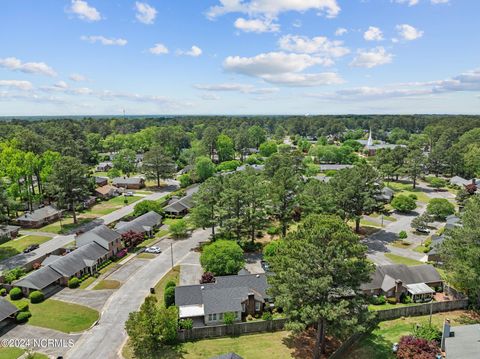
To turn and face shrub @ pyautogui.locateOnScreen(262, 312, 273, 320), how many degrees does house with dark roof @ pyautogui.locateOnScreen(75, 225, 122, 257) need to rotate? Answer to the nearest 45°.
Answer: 0° — it already faces it

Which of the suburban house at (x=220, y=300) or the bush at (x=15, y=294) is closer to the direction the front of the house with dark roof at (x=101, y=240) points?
the suburban house

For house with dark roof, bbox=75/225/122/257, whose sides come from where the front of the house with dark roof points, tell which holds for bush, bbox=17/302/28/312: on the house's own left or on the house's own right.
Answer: on the house's own right

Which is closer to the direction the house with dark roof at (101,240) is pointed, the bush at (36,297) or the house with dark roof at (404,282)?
the house with dark roof

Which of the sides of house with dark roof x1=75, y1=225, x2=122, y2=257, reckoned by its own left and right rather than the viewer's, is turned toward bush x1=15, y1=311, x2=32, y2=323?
right

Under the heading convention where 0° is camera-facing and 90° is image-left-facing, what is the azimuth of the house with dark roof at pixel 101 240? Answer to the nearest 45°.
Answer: approximately 315°

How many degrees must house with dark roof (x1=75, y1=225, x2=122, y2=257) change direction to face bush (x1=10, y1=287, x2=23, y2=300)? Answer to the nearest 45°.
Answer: approximately 90° to its right

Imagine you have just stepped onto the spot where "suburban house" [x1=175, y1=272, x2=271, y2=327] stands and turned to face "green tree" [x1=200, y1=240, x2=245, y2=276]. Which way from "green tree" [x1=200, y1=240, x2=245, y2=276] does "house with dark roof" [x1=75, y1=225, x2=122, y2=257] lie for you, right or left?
left

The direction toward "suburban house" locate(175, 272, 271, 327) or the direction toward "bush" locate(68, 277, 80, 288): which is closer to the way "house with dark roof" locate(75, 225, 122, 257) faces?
the suburban house

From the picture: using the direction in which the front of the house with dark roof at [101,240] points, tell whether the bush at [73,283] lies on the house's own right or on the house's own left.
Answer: on the house's own right

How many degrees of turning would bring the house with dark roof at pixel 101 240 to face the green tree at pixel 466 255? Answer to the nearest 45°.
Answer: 0° — it already faces it
